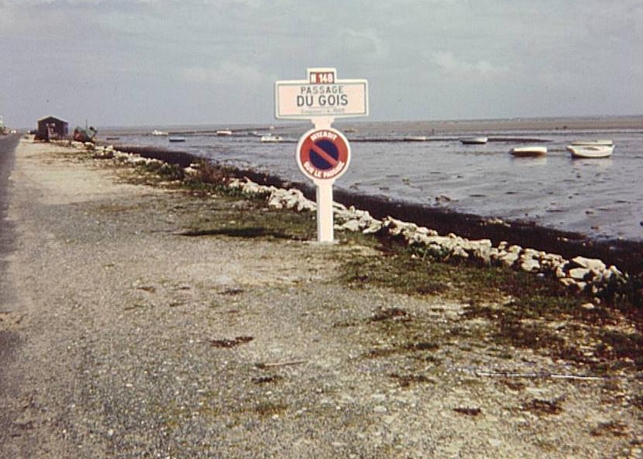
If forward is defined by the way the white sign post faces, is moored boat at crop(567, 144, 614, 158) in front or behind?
behind

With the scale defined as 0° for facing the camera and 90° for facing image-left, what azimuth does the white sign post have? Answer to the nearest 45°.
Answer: approximately 0°
